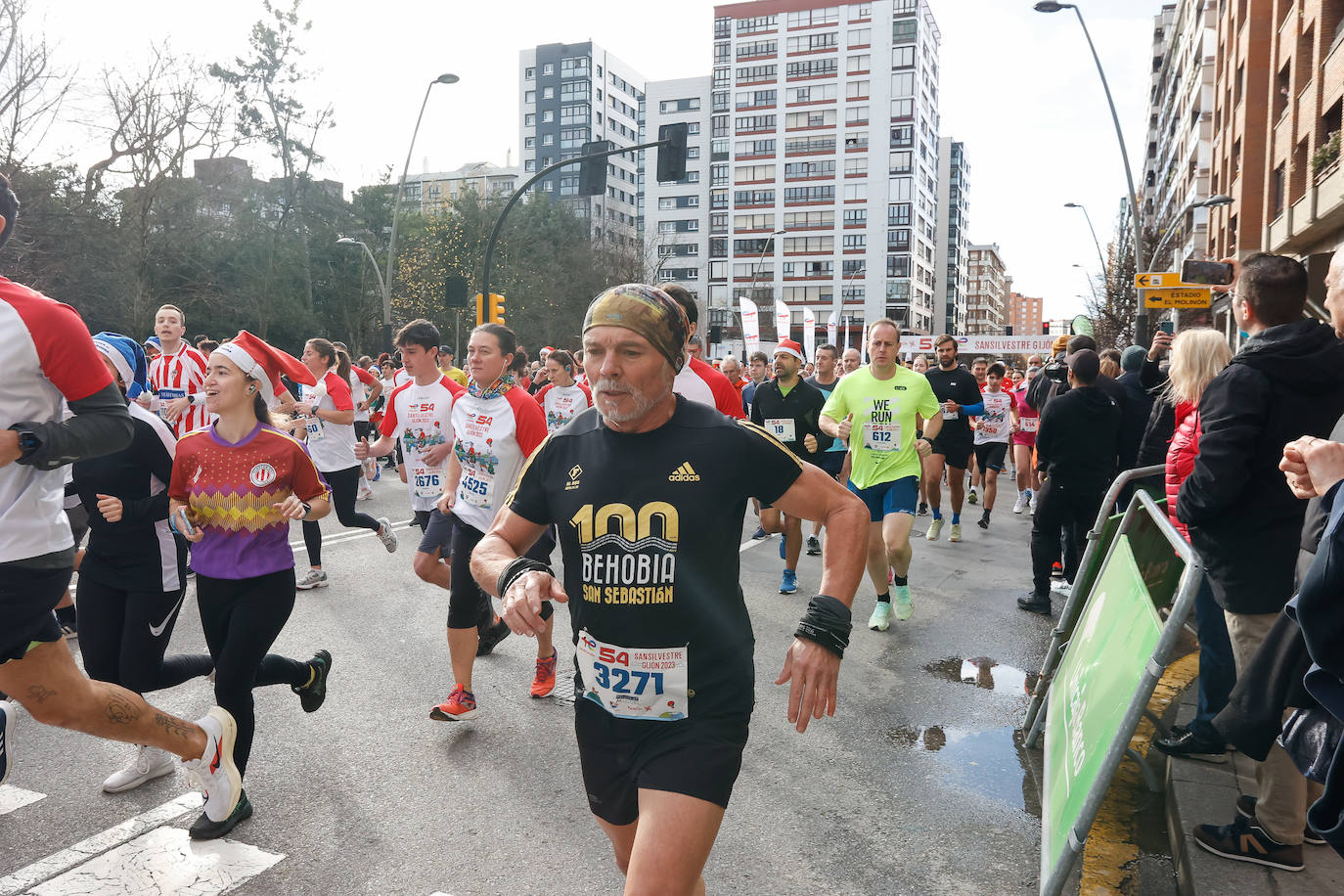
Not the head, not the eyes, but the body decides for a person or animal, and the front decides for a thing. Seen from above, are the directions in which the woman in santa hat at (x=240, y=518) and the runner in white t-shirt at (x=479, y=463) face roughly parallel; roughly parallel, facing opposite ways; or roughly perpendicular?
roughly parallel

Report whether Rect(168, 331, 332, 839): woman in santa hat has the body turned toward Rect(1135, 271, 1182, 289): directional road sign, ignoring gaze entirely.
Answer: no

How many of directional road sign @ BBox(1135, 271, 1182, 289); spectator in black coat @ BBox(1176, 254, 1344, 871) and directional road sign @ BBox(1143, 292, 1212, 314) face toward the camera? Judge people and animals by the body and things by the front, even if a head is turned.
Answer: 2

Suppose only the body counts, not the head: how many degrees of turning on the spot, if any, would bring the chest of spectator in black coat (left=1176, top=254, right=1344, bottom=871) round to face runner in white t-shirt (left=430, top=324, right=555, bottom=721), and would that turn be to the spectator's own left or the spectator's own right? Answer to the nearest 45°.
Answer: approximately 45° to the spectator's own left

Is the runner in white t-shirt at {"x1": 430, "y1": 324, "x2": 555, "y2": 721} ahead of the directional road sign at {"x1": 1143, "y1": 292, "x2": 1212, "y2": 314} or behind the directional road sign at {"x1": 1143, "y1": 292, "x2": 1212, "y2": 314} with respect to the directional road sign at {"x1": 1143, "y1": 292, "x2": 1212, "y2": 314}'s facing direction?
ahead

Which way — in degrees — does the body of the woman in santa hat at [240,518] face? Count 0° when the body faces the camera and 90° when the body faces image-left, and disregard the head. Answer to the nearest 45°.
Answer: approximately 45°

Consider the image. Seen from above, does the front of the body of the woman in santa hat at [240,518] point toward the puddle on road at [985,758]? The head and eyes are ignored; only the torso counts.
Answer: no

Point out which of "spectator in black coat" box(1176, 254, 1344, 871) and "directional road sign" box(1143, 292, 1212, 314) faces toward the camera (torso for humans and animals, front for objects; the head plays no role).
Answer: the directional road sign

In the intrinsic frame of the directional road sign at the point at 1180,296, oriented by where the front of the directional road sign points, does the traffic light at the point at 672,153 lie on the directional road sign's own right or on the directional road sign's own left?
on the directional road sign's own right

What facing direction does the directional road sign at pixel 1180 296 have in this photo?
toward the camera

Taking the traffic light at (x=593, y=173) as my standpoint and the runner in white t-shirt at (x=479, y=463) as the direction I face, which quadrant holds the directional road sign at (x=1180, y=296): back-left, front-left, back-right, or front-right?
front-left

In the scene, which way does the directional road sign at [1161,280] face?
toward the camera

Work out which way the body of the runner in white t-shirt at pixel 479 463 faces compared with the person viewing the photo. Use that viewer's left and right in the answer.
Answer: facing the viewer and to the left of the viewer

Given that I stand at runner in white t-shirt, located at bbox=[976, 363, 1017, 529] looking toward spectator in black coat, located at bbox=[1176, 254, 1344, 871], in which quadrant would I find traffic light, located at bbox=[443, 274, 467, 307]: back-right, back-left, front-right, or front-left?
back-right

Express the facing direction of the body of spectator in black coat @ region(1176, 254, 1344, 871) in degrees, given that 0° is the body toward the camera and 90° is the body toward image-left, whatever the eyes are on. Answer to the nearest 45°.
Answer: approximately 135°

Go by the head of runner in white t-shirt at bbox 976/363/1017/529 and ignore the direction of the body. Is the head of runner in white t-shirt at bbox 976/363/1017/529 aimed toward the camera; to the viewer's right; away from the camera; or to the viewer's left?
toward the camera

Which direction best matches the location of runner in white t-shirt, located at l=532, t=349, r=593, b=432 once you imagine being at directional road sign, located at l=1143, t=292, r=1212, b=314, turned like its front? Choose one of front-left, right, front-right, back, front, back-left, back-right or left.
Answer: front-right

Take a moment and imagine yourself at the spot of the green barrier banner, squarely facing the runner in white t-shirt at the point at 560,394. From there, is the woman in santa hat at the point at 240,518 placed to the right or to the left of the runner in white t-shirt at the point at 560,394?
left
